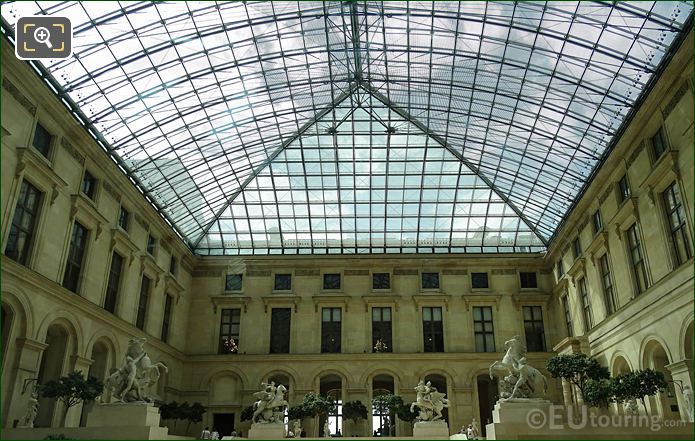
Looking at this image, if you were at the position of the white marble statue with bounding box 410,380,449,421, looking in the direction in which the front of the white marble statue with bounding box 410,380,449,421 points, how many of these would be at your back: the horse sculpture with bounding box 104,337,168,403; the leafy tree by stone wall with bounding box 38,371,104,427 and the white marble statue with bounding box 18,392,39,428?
0

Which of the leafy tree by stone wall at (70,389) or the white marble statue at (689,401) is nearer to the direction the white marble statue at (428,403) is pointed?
the leafy tree by stone wall

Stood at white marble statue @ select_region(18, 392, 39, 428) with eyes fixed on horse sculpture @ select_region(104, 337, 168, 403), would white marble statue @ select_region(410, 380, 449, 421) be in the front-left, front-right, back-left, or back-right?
front-left

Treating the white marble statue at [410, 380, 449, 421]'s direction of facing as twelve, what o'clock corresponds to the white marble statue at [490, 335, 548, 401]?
the white marble statue at [490, 335, 548, 401] is roughly at 8 o'clock from the white marble statue at [410, 380, 449, 421].

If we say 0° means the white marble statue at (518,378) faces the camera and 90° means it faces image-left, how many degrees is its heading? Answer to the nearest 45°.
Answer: approximately 90°

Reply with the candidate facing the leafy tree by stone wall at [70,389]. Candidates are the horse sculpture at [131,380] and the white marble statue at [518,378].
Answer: the white marble statue

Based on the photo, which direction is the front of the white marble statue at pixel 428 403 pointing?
to the viewer's left

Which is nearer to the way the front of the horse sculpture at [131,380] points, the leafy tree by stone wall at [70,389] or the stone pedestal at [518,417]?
the stone pedestal

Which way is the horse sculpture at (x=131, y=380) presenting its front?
to the viewer's right

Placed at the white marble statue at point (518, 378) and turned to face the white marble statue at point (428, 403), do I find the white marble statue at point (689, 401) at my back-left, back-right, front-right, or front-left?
back-right
